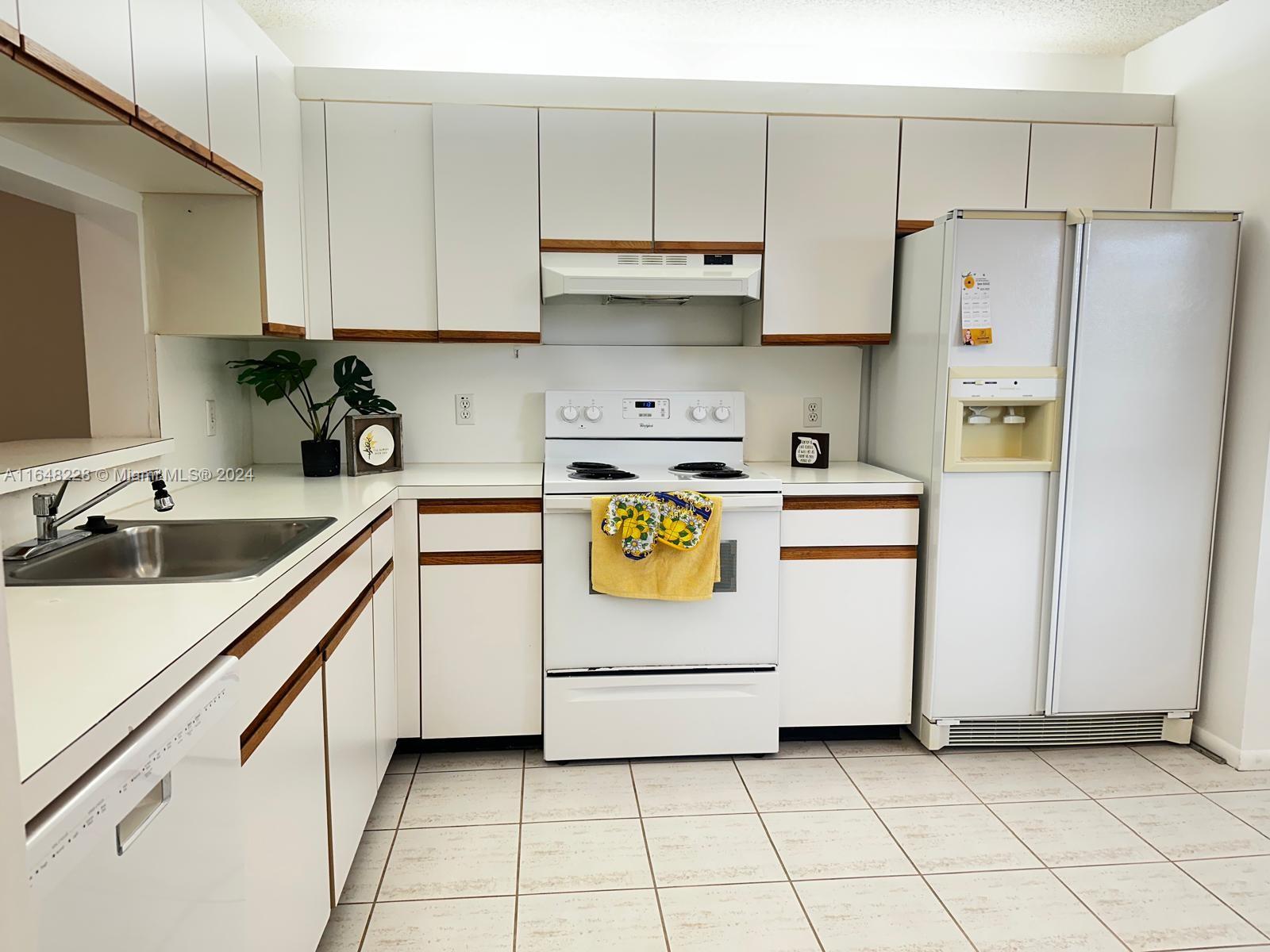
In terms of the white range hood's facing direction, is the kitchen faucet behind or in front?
in front

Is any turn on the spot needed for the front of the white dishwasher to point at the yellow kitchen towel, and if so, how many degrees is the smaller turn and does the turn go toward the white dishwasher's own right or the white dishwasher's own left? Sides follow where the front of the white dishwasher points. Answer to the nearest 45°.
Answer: approximately 90° to the white dishwasher's own left

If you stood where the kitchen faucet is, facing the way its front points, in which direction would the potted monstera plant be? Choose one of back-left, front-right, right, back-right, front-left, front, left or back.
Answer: left

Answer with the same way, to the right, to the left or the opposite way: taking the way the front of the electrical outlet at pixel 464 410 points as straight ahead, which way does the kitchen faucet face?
to the left

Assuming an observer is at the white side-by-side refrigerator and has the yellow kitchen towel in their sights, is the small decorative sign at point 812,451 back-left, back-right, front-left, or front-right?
front-right

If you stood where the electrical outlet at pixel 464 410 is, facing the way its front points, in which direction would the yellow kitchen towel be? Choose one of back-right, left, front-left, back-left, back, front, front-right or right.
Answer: front-left

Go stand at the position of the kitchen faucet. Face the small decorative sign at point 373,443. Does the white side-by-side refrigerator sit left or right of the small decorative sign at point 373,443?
right

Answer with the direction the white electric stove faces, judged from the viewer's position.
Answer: facing the viewer

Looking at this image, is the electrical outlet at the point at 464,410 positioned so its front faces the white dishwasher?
yes

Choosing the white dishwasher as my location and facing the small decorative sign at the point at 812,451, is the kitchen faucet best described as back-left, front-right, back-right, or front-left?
front-left

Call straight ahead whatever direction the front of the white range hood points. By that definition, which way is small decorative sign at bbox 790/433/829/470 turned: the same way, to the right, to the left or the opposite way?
the same way

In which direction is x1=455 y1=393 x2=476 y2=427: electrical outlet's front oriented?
toward the camera

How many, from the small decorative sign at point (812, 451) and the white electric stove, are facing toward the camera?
2

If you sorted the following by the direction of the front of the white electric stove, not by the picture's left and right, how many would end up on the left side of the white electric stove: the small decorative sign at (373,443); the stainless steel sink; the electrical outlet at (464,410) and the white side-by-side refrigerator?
1

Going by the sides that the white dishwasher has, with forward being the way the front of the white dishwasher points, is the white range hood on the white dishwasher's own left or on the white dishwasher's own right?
on the white dishwasher's own left

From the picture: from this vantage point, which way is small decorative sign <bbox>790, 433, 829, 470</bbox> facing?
toward the camera

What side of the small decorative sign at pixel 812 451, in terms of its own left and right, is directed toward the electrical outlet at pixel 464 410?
right

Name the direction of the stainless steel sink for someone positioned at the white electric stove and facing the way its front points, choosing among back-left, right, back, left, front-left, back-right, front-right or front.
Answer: front-right

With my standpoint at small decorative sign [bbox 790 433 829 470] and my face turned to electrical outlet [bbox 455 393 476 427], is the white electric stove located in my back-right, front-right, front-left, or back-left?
front-left
